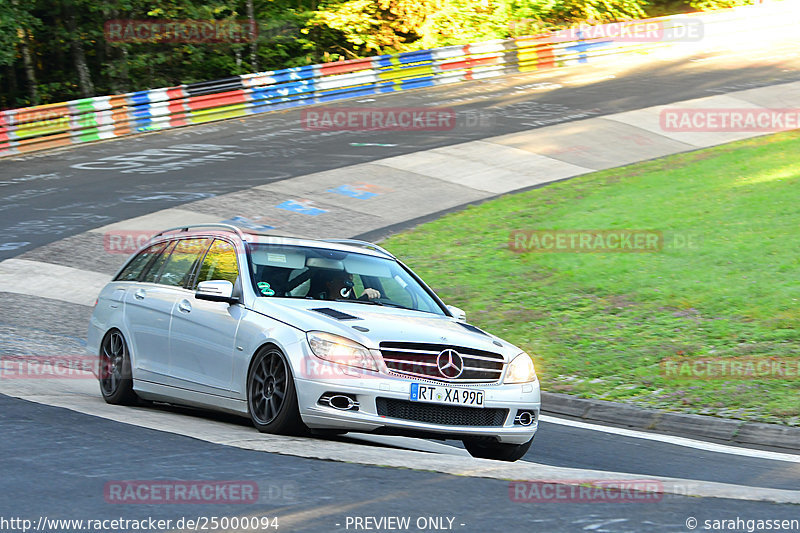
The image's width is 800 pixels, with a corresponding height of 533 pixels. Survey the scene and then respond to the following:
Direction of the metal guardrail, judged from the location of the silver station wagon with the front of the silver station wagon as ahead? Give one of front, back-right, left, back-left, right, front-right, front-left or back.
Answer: back-left

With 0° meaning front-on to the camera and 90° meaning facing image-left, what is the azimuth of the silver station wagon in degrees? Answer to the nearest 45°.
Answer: approximately 315°
